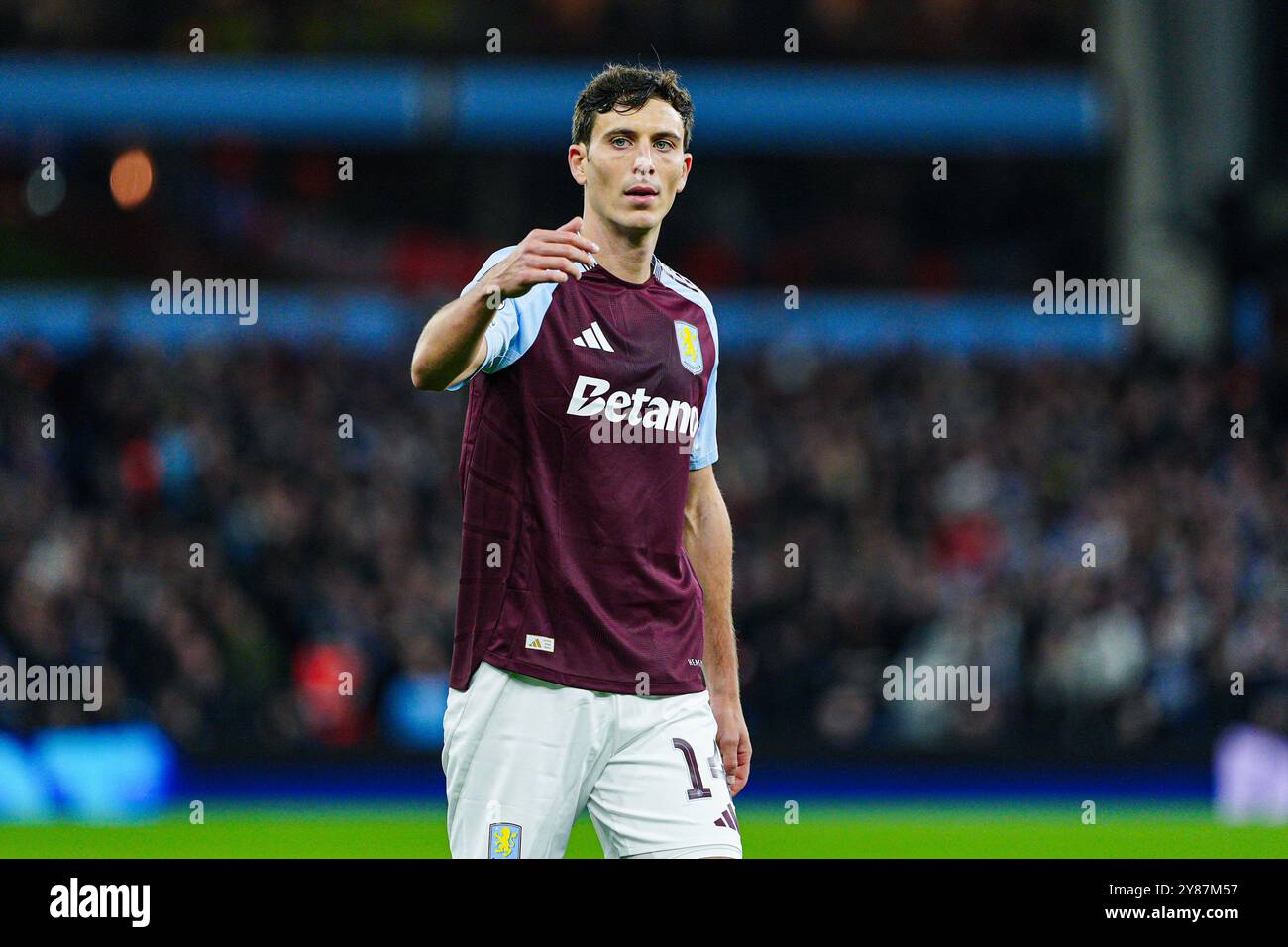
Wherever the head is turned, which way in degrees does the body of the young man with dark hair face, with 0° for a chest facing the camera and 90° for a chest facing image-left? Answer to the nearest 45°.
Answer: approximately 315°
